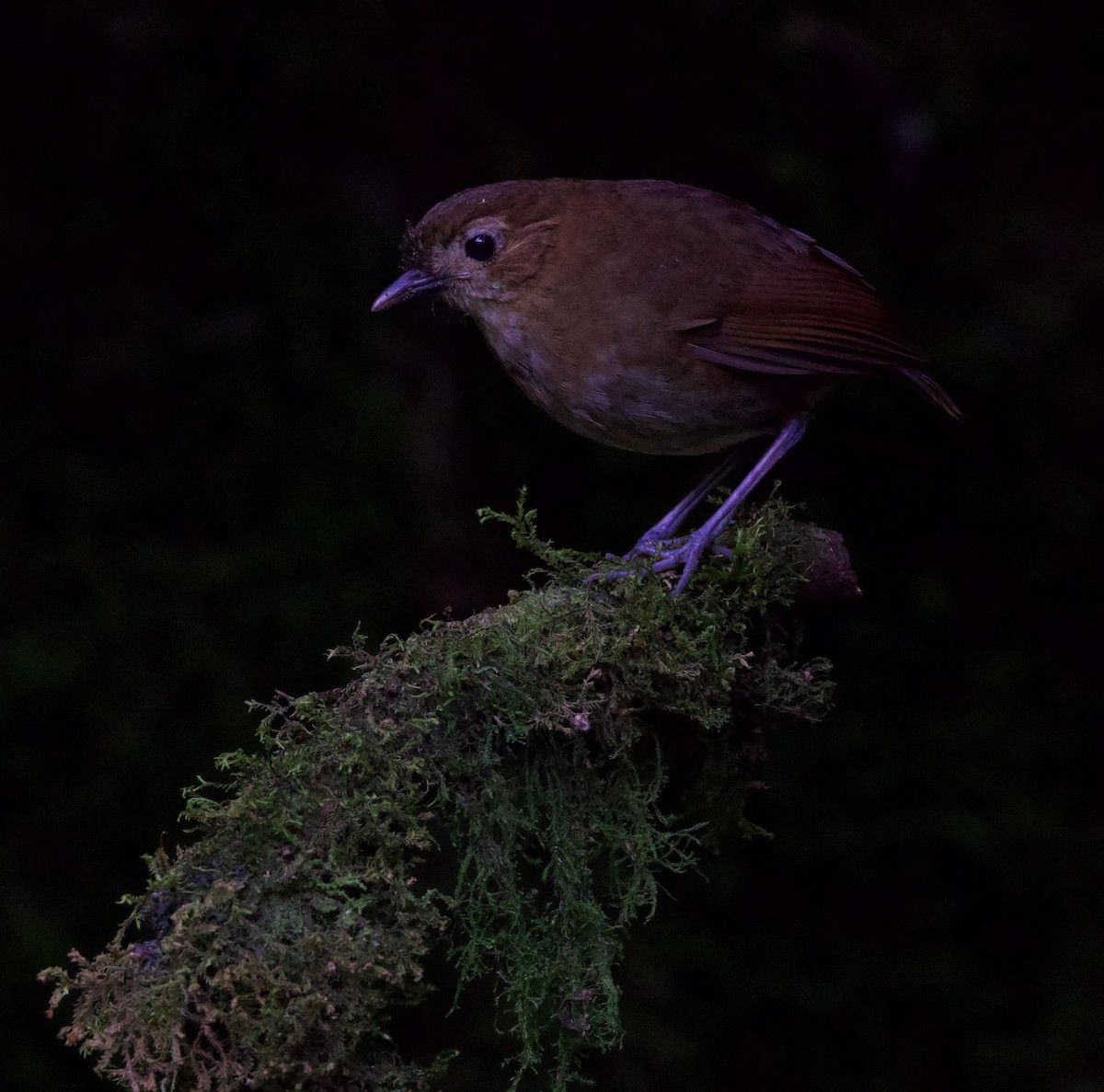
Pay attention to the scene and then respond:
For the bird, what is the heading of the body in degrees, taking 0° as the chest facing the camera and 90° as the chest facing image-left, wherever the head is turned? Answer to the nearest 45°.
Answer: approximately 90°
